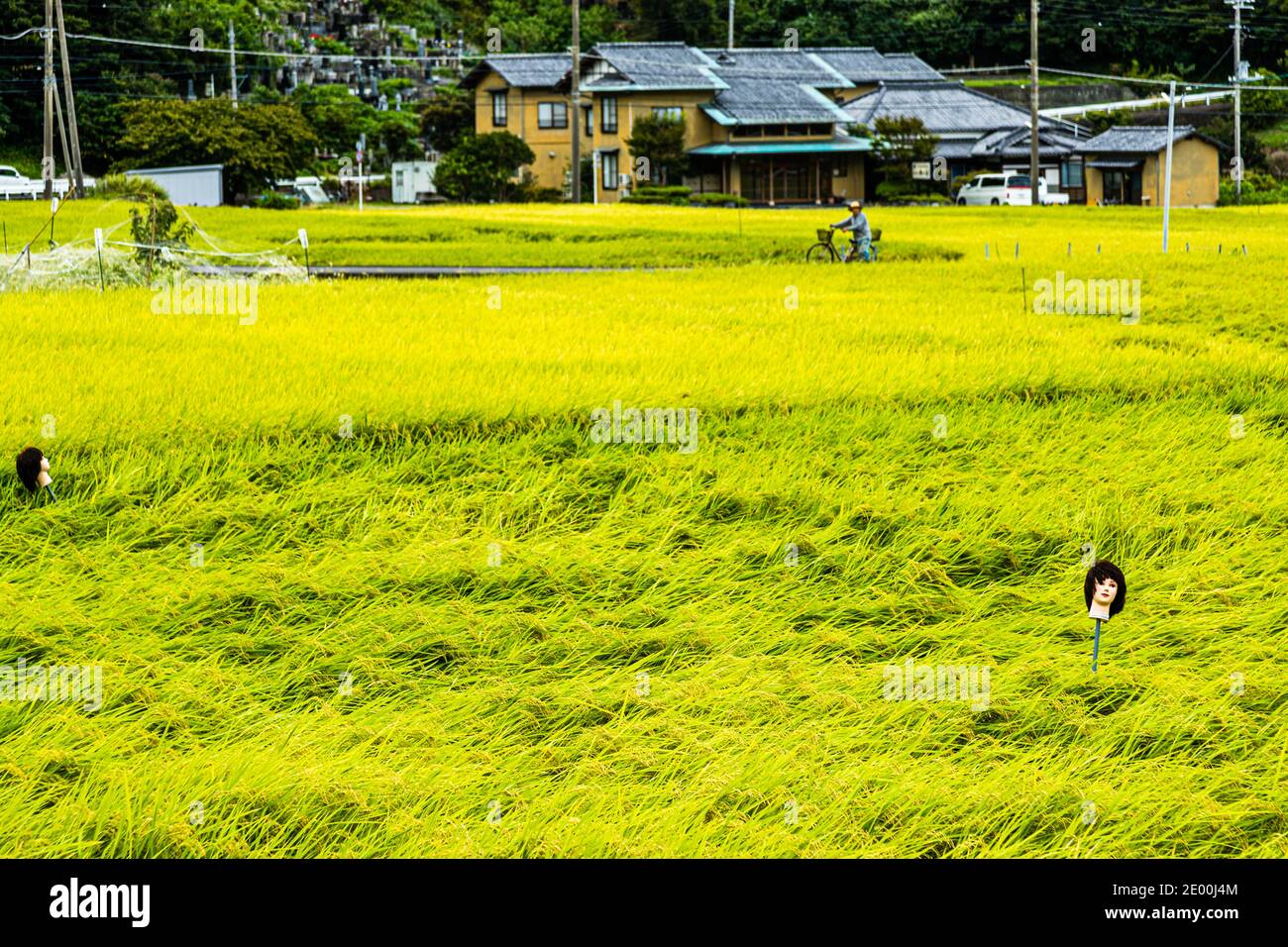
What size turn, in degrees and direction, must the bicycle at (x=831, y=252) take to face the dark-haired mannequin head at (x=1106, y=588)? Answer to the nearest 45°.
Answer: approximately 90° to its left

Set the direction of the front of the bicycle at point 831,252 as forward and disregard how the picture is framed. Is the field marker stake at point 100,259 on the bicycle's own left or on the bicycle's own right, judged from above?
on the bicycle's own left

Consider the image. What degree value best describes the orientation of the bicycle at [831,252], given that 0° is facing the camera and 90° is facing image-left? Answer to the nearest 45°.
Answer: approximately 90°

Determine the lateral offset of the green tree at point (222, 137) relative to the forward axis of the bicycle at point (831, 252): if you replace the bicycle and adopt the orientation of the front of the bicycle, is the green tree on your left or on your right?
on your right

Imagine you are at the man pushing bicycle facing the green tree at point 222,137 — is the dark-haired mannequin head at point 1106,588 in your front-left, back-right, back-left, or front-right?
back-left
